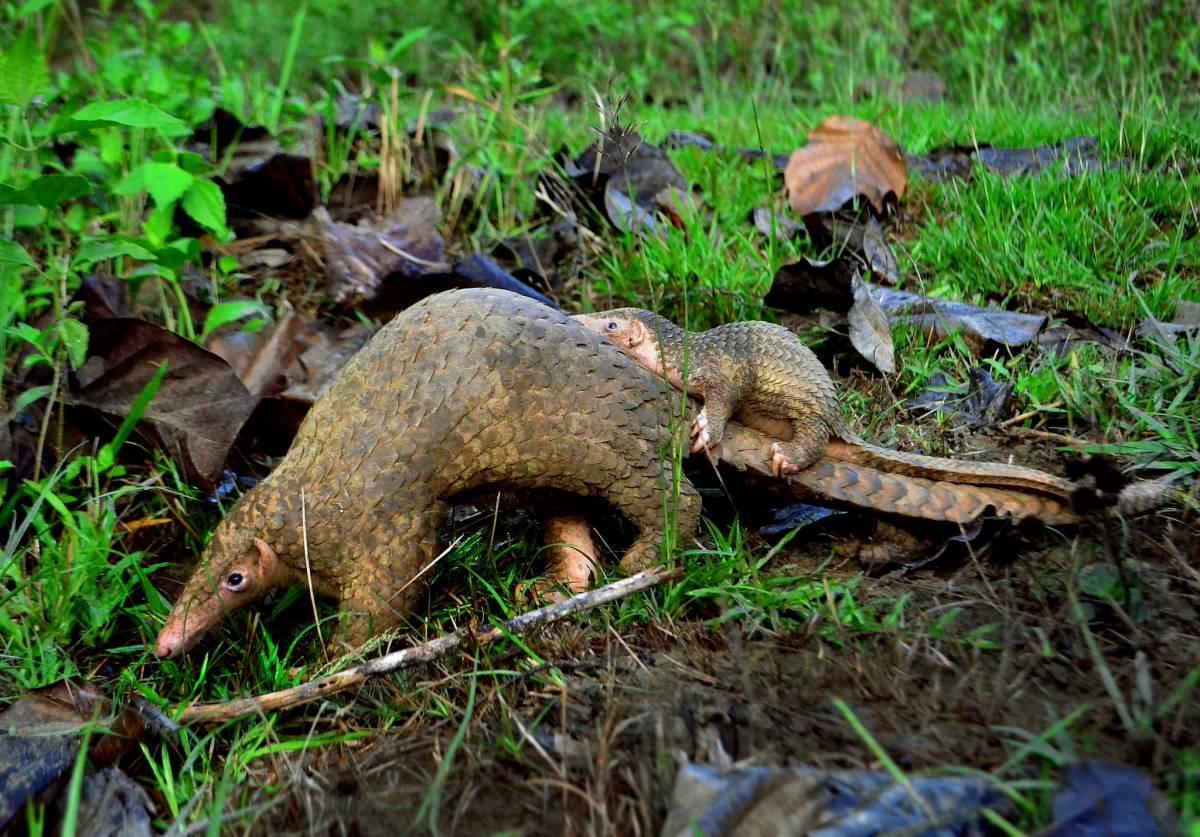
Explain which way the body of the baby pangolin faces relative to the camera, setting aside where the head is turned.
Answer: to the viewer's left

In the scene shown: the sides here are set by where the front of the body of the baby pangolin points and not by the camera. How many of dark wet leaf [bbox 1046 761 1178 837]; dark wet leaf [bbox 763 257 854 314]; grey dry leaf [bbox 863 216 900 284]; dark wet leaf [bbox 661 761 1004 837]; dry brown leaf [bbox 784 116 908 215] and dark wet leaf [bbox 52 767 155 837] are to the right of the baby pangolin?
3

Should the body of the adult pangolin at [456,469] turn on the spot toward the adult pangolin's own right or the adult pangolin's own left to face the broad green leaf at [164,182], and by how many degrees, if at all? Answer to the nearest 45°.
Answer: approximately 45° to the adult pangolin's own right

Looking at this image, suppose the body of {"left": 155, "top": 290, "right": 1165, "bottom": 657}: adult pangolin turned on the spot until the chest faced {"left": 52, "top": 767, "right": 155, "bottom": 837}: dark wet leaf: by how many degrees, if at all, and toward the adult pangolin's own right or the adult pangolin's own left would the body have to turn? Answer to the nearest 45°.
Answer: approximately 45° to the adult pangolin's own left

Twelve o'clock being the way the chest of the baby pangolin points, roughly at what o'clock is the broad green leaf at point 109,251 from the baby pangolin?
The broad green leaf is roughly at 12 o'clock from the baby pangolin.

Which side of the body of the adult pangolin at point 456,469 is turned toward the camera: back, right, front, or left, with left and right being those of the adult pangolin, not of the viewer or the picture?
left

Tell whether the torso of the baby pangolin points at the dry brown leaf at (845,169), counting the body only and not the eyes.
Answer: no

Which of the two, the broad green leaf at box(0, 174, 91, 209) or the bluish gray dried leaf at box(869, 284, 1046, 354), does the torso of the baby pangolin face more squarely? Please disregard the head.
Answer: the broad green leaf

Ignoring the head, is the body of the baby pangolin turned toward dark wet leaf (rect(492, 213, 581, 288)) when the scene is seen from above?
no

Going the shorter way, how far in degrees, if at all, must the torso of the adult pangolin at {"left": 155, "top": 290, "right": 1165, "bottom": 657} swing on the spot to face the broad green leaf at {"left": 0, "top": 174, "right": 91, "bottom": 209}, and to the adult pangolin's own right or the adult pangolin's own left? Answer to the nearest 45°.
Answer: approximately 45° to the adult pangolin's own right

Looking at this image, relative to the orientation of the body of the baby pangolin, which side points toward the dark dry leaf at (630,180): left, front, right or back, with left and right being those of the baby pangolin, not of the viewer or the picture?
right

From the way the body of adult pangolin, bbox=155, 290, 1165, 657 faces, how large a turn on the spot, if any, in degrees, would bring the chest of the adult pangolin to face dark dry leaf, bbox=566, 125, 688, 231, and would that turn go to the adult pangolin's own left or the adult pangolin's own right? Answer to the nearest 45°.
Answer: approximately 90° to the adult pangolin's own right

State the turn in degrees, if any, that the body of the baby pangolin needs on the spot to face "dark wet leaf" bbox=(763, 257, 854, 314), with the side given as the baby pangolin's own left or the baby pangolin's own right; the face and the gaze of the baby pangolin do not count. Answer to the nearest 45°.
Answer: approximately 90° to the baby pangolin's own right

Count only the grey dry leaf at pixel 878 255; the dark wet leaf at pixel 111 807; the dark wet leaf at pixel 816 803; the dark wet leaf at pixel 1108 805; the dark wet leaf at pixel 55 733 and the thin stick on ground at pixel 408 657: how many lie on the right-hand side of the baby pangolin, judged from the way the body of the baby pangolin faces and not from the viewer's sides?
1

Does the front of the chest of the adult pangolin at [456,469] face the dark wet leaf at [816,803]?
no

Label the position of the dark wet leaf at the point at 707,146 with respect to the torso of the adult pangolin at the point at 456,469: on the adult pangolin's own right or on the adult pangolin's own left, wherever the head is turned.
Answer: on the adult pangolin's own right

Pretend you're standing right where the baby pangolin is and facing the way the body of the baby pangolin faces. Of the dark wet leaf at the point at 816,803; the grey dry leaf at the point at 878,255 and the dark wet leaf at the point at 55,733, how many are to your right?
1
